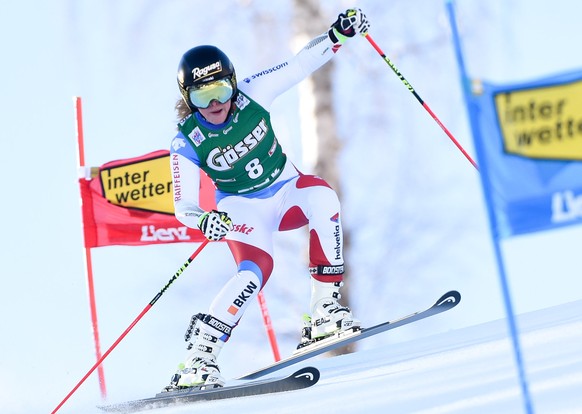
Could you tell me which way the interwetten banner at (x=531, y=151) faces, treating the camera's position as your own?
facing the viewer

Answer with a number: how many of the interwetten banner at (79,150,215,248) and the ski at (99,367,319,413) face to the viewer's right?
1

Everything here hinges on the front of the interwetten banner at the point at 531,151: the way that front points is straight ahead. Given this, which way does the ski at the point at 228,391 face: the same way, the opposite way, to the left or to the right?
to the left

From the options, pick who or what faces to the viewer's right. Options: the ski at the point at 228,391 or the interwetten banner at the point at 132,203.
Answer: the ski

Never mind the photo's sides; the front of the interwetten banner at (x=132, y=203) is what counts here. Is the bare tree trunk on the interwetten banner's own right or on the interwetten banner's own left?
on the interwetten banner's own left

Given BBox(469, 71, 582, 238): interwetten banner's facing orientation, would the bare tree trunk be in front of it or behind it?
behind

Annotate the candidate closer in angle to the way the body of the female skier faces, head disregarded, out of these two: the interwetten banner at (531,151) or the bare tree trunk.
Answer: the interwetten banner

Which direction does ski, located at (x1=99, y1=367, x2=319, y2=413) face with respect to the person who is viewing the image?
facing to the right of the viewer

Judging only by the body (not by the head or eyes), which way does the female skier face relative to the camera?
toward the camera

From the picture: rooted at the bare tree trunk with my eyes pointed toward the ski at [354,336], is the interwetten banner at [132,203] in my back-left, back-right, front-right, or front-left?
front-right
